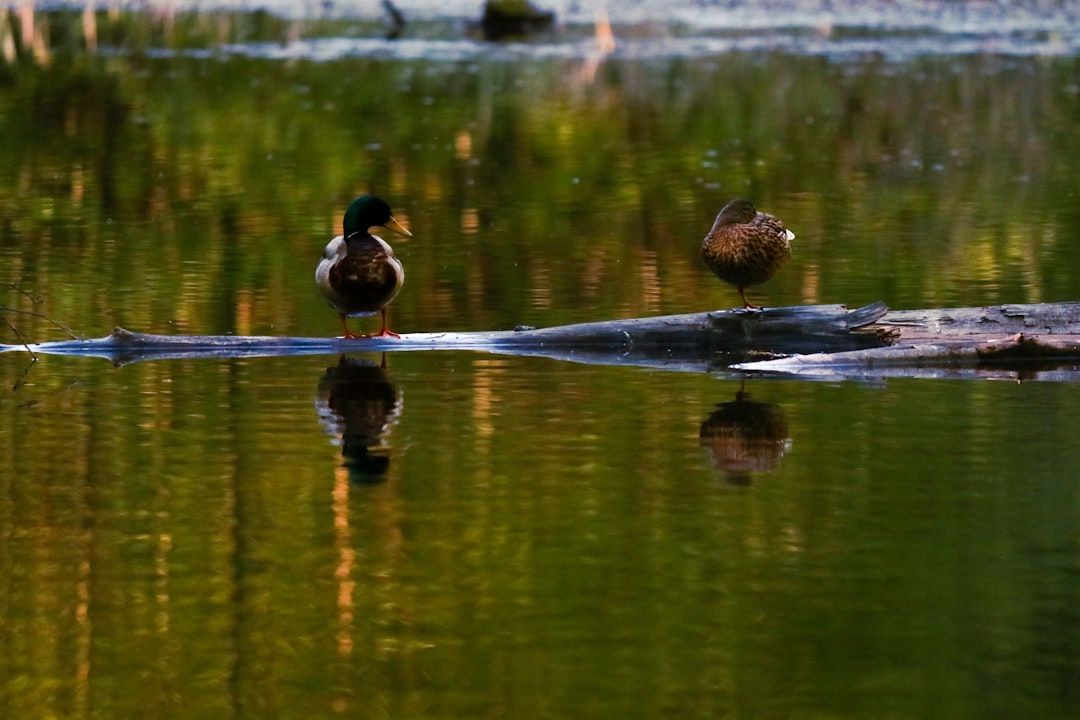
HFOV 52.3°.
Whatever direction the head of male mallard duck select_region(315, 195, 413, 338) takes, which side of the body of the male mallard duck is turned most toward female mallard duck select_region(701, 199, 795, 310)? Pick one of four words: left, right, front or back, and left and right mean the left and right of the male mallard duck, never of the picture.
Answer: left

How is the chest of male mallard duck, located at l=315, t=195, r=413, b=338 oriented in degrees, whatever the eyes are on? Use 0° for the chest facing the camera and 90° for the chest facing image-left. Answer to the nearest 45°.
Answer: approximately 0°
